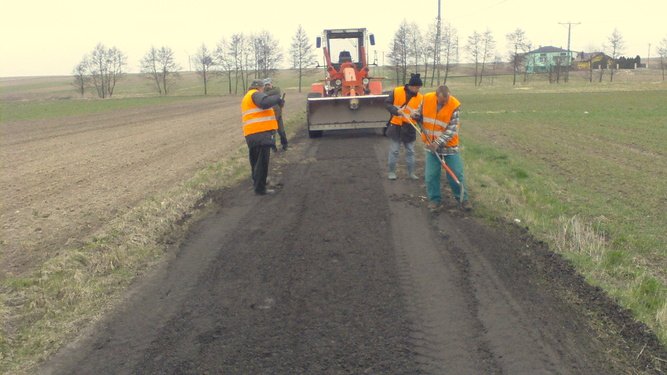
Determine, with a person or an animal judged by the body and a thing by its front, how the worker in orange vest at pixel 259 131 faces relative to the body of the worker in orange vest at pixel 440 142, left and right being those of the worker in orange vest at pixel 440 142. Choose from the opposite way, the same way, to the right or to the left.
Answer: to the left

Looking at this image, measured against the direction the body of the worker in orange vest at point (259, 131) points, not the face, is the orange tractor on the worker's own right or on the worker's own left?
on the worker's own left

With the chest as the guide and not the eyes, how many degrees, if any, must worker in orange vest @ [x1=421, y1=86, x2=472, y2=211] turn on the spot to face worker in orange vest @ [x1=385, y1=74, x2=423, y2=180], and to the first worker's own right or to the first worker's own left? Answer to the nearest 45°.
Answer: approximately 135° to the first worker's own right

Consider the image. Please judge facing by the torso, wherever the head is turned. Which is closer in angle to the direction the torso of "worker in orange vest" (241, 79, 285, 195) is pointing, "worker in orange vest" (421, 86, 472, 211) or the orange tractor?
the worker in orange vest

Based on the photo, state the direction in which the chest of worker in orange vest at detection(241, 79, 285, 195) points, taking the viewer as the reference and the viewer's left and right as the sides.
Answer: facing to the right of the viewer

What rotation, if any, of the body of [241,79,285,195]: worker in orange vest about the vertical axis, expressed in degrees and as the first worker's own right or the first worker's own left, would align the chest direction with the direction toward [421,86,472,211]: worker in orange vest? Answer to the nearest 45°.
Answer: approximately 45° to the first worker's own right

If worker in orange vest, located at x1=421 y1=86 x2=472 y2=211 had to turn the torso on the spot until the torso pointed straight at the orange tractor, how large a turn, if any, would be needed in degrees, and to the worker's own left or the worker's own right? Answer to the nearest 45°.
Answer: approximately 180°

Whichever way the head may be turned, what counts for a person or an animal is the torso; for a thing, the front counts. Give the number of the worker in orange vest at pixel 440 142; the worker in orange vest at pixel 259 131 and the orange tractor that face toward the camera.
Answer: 2

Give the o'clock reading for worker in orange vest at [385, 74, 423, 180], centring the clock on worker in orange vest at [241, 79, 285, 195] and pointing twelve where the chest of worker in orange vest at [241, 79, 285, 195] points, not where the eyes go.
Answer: worker in orange vest at [385, 74, 423, 180] is roughly at 12 o'clock from worker in orange vest at [241, 79, 285, 195].

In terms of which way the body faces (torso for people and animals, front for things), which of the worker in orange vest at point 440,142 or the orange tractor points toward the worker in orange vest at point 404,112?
the orange tractor

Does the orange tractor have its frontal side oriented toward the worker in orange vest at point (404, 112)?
yes
